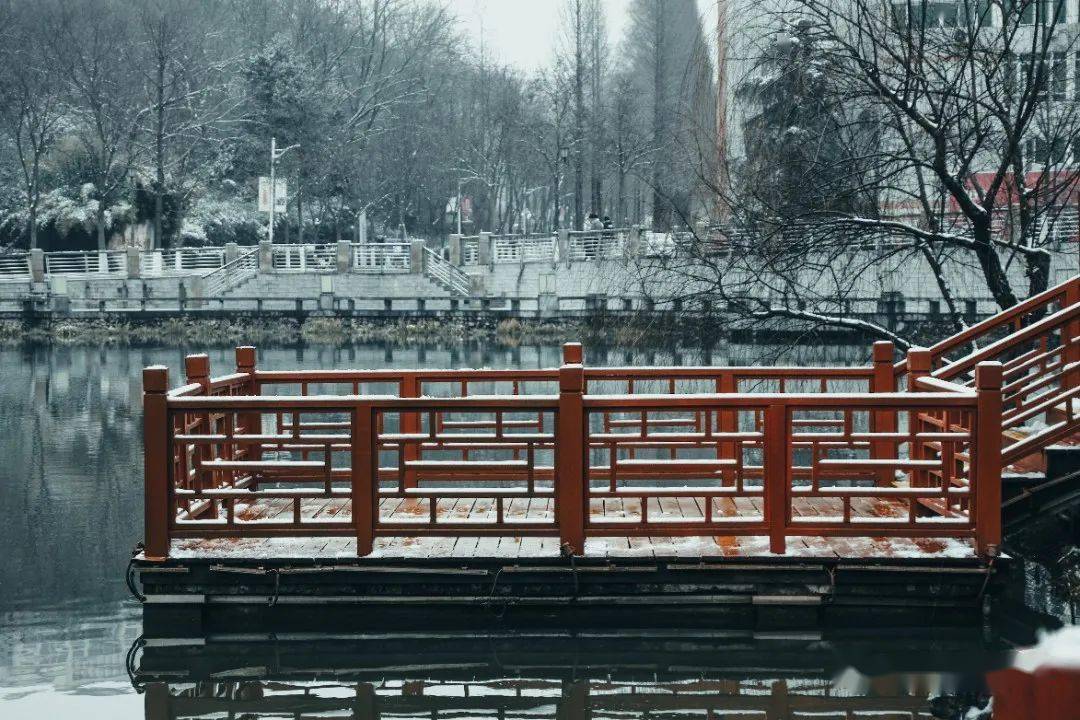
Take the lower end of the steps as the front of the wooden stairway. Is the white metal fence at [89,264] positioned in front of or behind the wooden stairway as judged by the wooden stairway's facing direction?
in front

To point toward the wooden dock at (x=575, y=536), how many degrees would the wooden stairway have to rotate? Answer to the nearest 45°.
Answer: approximately 45° to its left

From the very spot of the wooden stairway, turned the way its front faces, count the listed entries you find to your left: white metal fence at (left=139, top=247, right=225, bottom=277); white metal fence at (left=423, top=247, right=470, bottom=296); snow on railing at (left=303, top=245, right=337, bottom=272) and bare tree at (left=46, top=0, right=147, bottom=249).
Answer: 0

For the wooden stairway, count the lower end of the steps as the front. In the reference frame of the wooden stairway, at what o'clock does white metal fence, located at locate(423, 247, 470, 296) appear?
The white metal fence is roughly at 2 o'clock from the wooden stairway.

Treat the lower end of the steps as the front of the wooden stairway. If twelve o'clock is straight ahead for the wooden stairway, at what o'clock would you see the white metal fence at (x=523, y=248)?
The white metal fence is roughly at 2 o'clock from the wooden stairway.

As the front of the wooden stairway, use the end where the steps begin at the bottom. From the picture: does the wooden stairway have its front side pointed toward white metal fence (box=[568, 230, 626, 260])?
no

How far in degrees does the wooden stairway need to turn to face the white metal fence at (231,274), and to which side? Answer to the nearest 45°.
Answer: approximately 45° to its right

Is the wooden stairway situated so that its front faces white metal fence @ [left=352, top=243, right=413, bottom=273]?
no

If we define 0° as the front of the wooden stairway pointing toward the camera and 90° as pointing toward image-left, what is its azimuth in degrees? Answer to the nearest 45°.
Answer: approximately 90°

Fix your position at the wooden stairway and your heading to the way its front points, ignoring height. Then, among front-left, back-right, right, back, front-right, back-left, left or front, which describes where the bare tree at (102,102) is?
front-right

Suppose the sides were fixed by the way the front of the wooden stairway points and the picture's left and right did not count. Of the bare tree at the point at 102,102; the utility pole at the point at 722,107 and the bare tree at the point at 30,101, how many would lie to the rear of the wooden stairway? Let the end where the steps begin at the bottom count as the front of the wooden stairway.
0

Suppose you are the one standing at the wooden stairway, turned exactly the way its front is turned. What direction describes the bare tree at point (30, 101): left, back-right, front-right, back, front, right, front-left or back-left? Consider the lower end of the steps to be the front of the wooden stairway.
front-right

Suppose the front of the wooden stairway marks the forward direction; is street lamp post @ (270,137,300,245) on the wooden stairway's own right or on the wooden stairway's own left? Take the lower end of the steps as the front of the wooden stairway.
on the wooden stairway's own right
